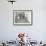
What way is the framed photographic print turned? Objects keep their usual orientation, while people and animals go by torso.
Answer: toward the camera
